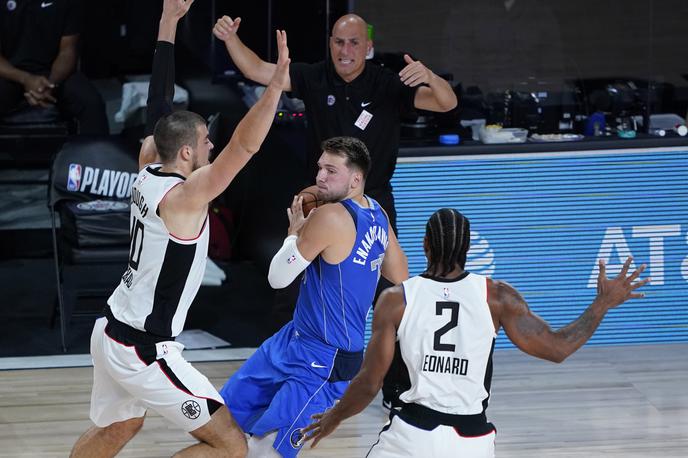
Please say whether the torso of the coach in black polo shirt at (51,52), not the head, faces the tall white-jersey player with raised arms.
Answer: yes

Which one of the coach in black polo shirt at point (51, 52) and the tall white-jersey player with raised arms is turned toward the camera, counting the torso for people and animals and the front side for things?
the coach in black polo shirt

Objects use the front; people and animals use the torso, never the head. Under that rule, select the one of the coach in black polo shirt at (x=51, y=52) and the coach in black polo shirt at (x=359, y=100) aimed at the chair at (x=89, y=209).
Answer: the coach in black polo shirt at (x=51, y=52)

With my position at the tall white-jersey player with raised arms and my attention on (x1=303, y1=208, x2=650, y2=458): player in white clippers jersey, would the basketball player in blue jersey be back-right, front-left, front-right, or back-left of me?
front-left

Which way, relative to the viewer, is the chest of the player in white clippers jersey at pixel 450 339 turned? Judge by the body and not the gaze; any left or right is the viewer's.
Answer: facing away from the viewer

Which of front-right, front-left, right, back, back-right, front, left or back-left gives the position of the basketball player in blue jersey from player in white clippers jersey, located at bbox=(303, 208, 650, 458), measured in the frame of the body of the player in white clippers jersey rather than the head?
front-left

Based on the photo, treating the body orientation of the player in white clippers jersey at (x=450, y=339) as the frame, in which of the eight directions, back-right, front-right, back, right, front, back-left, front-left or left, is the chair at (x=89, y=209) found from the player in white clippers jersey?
front-left

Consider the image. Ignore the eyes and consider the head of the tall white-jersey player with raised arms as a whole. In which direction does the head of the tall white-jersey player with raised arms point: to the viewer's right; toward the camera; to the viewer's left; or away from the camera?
to the viewer's right

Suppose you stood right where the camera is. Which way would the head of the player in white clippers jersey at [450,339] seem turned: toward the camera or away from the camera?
away from the camera

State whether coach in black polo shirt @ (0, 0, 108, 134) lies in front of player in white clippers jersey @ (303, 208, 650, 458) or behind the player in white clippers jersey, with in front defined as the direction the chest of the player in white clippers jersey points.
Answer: in front

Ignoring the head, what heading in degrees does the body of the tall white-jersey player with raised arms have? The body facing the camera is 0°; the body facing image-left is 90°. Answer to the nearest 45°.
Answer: approximately 225°

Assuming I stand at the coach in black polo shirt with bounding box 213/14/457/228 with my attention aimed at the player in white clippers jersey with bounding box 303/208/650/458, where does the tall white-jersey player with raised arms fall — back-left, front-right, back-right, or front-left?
front-right

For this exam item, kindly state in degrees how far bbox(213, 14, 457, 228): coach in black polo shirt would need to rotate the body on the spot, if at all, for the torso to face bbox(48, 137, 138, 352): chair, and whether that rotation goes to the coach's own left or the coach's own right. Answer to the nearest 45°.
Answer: approximately 135° to the coach's own right

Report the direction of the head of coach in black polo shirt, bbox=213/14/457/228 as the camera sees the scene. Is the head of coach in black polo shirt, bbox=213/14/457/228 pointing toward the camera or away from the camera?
toward the camera

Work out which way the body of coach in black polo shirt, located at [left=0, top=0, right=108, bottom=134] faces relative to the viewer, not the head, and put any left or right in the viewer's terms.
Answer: facing the viewer

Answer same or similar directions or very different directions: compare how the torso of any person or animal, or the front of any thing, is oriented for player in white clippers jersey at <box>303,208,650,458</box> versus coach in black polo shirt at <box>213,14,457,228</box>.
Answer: very different directions

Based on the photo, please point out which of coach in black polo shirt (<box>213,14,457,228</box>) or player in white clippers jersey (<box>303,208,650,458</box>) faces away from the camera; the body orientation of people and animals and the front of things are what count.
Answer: the player in white clippers jersey

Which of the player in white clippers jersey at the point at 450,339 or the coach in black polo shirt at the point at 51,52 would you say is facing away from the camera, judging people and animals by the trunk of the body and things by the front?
the player in white clippers jersey
